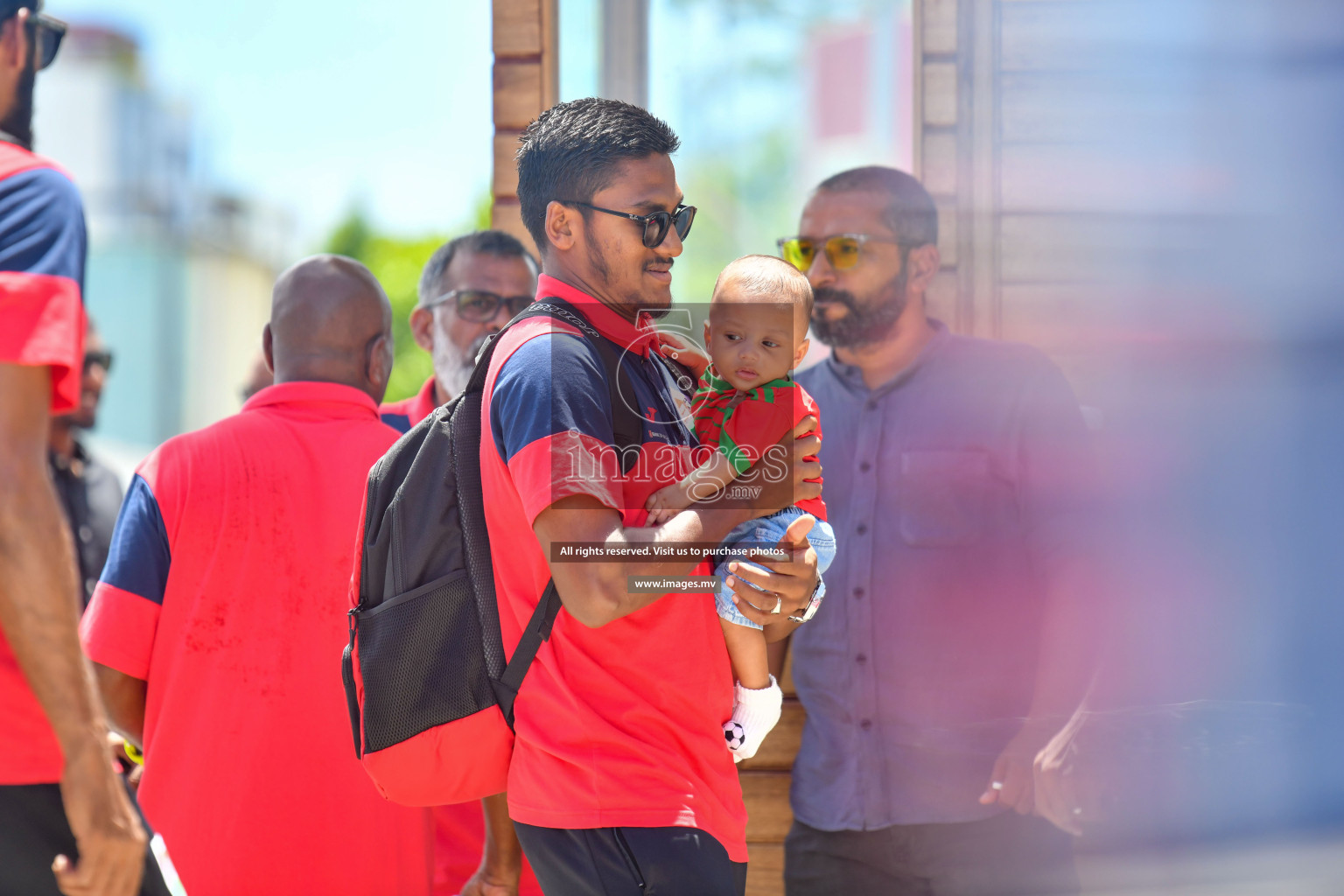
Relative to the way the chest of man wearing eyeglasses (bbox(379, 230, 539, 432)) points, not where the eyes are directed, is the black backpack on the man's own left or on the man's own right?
on the man's own right

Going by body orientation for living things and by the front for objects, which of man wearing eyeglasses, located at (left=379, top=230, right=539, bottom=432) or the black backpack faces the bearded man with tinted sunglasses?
the man wearing eyeglasses

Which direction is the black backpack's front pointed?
to the viewer's left

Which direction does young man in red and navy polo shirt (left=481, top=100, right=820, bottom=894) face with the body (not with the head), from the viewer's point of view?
to the viewer's right

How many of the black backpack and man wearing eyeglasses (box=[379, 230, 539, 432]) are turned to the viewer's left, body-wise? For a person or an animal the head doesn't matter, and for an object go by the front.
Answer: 1

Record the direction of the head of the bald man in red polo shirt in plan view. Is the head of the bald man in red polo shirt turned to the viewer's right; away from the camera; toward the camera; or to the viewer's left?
away from the camera

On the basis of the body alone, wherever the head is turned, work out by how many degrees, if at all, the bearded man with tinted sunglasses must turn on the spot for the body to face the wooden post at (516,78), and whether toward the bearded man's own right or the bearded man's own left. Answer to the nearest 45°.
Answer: approximately 90° to the bearded man's own right

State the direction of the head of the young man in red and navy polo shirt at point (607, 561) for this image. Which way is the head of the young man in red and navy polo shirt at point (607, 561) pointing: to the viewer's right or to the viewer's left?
to the viewer's right

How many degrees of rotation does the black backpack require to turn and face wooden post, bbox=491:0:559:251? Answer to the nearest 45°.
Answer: approximately 90° to its right

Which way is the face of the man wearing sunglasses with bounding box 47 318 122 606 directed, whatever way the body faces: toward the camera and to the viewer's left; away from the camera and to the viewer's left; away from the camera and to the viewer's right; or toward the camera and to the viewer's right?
toward the camera and to the viewer's right
